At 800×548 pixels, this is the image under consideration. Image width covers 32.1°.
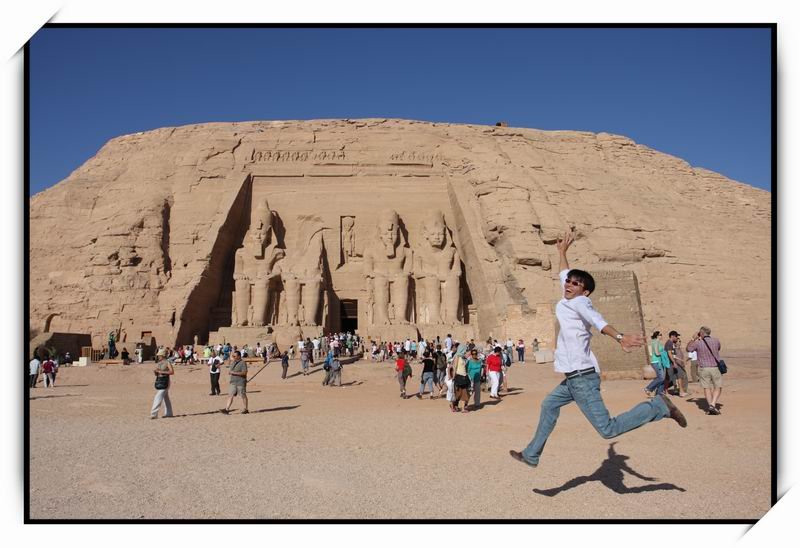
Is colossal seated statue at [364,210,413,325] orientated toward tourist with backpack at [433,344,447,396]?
yes

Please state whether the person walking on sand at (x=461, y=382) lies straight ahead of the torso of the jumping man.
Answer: no

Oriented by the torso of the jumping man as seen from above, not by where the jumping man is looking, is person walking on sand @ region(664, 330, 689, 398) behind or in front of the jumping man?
behind

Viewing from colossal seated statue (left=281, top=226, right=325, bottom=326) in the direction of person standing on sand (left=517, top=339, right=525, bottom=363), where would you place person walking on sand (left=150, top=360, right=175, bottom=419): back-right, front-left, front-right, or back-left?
front-right

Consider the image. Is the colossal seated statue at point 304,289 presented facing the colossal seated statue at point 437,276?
no

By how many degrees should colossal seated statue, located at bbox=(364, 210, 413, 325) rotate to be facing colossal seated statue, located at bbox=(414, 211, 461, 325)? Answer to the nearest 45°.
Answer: approximately 90° to its left

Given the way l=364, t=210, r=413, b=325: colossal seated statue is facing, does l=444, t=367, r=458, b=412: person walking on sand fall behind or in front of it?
in front

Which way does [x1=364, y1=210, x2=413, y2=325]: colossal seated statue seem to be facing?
toward the camera

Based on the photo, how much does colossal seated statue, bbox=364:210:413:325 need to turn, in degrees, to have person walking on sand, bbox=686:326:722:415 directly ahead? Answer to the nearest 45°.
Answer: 0° — it already faces them

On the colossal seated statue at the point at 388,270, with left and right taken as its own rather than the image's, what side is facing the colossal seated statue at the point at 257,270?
right

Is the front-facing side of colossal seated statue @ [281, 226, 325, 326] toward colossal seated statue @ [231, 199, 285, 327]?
no
